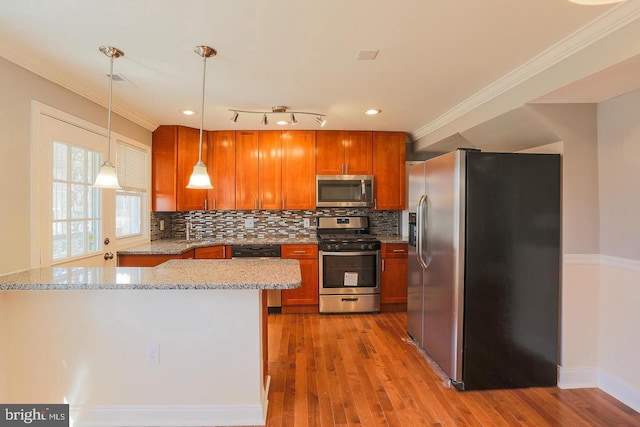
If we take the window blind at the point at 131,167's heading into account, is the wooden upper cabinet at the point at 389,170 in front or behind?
in front

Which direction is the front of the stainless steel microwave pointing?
toward the camera

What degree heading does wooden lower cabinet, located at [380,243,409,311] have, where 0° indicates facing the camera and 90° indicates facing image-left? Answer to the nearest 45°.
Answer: approximately 0°

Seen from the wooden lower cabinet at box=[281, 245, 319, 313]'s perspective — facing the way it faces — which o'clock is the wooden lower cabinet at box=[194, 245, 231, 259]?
the wooden lower cabinet at box=[194, 245, 231, 259] is roughly at 3 o'clock from the wooden lower cabinet at box=[281, 245, 319, 313].

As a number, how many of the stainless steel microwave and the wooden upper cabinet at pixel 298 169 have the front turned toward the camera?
2

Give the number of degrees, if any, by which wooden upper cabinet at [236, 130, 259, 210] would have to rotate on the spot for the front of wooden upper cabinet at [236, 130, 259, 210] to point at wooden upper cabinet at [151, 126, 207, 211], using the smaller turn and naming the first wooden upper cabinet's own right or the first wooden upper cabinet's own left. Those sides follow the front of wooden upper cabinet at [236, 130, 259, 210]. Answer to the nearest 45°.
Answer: approximately 90° to the first wooden upper cabinet's own right

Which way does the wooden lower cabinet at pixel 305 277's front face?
toward the camera

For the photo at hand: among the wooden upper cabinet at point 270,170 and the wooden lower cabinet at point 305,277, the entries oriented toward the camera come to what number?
2

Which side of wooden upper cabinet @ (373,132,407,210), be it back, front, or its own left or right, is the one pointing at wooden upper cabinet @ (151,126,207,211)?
right

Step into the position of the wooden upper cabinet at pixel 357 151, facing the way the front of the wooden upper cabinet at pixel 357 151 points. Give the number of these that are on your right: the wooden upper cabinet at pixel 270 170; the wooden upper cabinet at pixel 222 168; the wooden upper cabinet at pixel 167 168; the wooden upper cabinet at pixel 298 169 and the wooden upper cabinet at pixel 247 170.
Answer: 5

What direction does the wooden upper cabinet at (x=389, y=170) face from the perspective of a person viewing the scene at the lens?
facing the viewer

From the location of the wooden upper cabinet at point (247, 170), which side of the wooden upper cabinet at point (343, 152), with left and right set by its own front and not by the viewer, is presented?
right

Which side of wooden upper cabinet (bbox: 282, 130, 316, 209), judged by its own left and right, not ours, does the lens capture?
front

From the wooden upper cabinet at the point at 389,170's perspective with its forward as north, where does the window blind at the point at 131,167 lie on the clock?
The window blind is roughly at 2 o'clock from the wooden upper cabinet.

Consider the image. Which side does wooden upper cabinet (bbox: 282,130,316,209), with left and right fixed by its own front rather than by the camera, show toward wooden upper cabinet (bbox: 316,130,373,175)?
left

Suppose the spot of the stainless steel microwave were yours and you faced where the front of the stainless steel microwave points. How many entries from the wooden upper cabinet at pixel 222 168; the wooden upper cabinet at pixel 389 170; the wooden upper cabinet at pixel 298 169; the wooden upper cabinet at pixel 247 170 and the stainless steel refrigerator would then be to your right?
3

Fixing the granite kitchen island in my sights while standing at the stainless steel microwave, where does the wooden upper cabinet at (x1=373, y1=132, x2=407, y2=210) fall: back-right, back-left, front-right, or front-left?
back-left
